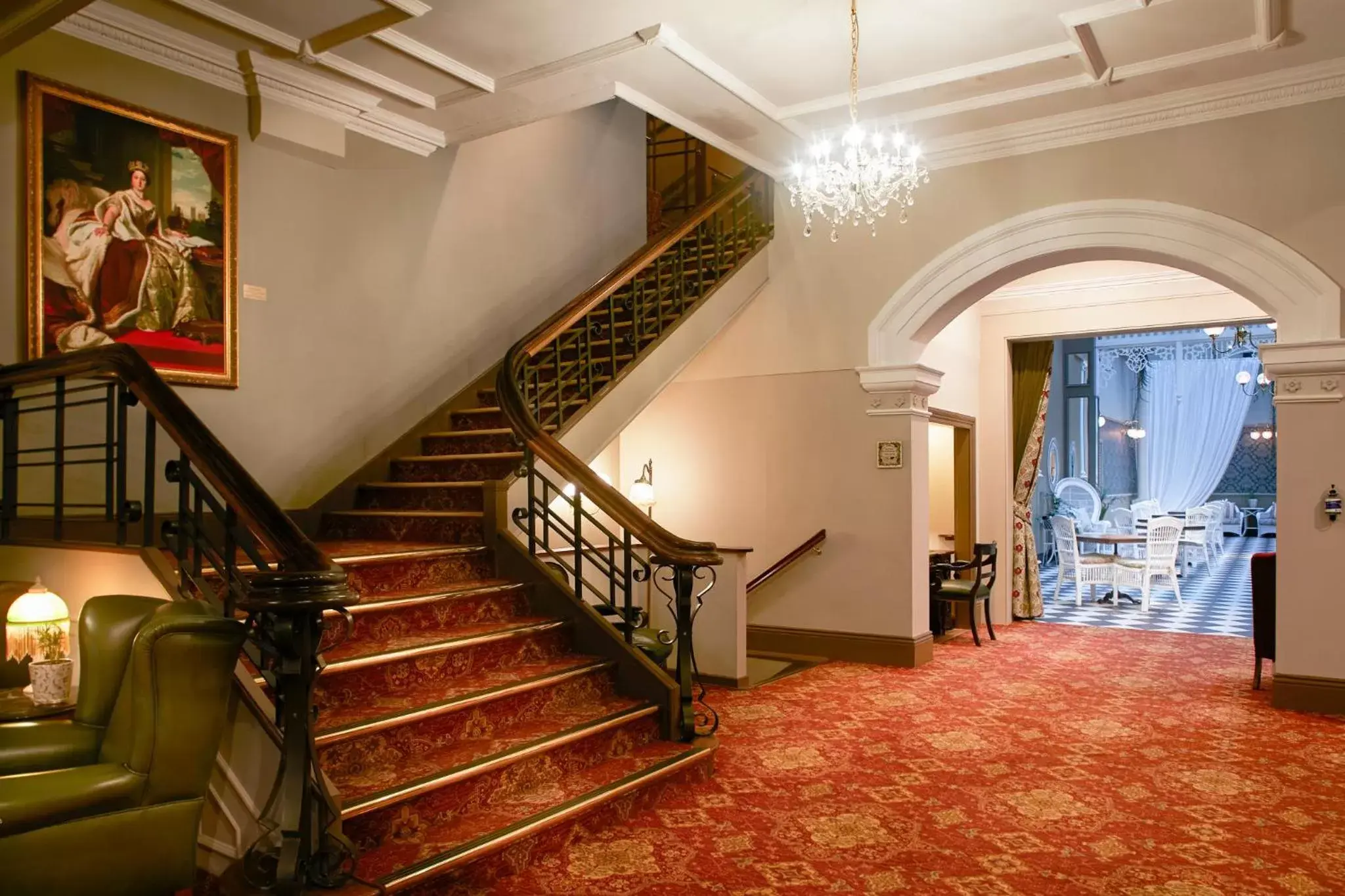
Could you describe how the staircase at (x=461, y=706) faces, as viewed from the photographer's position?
facing the viewer and to the right of the viewer

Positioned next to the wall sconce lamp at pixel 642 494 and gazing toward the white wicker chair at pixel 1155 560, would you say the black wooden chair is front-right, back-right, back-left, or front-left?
front-right

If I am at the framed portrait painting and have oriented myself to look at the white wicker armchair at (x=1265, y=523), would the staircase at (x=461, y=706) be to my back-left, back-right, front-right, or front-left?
front-right

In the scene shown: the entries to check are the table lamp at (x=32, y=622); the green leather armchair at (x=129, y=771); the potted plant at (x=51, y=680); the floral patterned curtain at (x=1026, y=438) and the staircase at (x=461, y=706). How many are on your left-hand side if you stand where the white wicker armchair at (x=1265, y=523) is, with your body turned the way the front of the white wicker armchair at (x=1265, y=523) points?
5

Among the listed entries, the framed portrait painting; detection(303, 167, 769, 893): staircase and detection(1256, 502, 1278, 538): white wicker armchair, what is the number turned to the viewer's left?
1

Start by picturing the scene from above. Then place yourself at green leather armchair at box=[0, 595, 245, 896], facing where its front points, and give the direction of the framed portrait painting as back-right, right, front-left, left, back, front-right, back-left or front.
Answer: back-right

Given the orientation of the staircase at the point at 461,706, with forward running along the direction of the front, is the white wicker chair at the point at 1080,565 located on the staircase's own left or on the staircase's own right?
on the staircase's own left

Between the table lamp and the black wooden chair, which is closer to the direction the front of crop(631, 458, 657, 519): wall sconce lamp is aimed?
the table lamp

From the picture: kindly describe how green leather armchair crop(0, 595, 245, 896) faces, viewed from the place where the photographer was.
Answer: facing the viewer and to the left of the viewer

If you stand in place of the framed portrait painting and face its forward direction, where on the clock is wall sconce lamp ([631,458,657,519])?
The wall sconce lamp is roughly at 10 o'clock from the framed portrait painting.

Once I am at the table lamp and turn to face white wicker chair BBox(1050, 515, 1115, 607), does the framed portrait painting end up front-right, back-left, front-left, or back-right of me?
front-left
